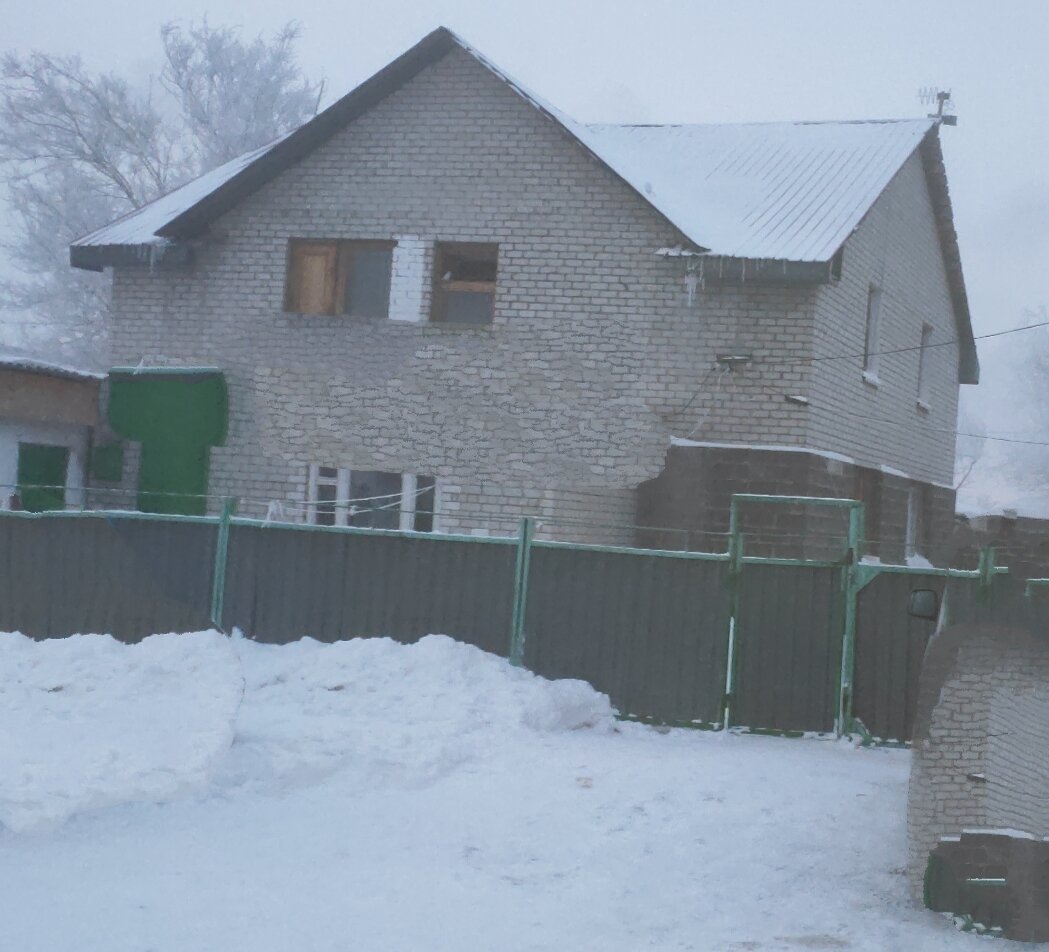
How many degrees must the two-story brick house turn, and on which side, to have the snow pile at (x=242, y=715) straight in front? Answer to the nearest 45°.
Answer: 0° — it already faces it

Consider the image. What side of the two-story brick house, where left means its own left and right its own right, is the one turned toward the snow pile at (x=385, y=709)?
front

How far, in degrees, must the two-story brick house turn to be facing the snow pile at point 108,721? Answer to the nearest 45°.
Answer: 0° — it already faces it

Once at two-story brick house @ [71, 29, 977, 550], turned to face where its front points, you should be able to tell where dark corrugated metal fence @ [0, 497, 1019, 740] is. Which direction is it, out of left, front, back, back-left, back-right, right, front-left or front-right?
front

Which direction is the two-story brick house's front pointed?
toward the camera

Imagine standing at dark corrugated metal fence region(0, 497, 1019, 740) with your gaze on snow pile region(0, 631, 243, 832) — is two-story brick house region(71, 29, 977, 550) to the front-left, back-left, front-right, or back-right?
back-right
